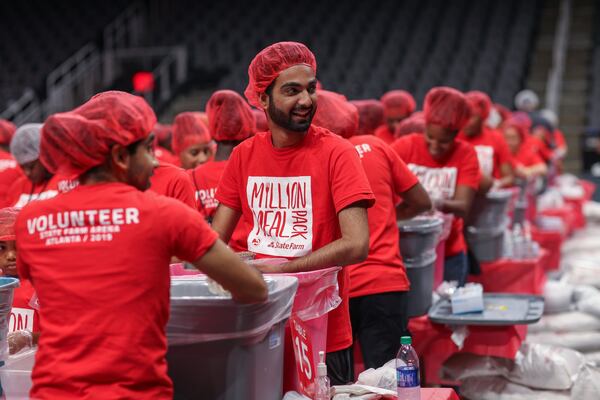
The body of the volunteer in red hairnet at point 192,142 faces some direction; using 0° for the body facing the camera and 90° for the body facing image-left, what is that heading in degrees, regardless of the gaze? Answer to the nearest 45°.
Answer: approximately 315°

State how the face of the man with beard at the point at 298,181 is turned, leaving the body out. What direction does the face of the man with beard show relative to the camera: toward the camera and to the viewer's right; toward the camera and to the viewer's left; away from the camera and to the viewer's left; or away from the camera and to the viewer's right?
toward the camera and to the viewer's right

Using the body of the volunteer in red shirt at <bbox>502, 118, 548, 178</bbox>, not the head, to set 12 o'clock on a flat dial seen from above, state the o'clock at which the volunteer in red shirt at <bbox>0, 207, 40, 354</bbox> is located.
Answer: the volunteer in red shirt at <bbox>0, 207, 40, 354</bbox> is roughly at 11 o'clock from the volunteer in red shirt at <bbox>502, 118, 548, 178</bbox>.

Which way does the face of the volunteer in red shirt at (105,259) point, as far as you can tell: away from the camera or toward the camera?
away from the camera

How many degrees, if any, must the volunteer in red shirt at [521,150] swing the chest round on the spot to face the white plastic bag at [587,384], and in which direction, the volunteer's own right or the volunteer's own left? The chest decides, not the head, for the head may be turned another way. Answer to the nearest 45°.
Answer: approximately 45° to the volunteer's own left

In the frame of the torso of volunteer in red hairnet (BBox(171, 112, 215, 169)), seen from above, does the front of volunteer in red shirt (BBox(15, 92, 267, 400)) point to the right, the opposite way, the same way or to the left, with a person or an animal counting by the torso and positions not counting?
to the left
